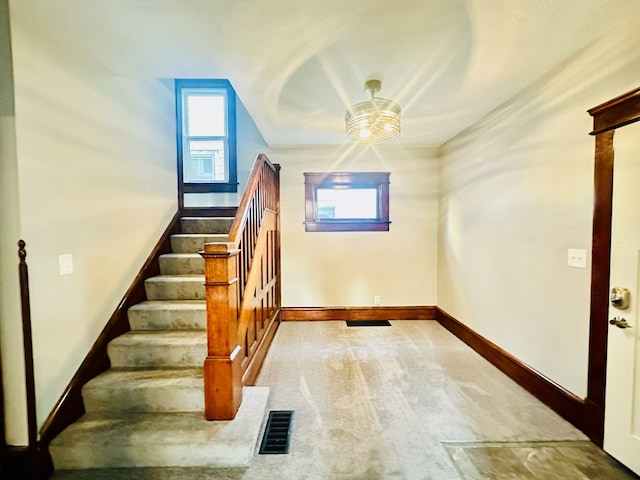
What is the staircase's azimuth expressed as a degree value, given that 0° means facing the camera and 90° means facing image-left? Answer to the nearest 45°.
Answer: approximately 0°

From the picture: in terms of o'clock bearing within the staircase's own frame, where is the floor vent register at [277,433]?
The floor vent register is roughly at 10 o'clock from the staircase.

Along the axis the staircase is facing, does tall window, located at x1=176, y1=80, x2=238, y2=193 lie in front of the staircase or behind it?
behind
